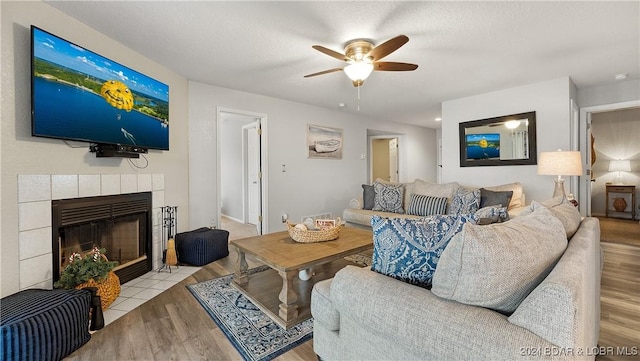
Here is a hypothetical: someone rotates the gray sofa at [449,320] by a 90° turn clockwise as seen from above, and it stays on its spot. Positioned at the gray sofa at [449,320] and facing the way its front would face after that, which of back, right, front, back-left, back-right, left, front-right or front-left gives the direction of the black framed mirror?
front

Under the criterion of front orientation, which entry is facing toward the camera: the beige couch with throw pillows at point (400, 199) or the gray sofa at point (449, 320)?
the beige couch with throw pillows

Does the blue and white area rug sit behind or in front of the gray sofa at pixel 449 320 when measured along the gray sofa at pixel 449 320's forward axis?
in front

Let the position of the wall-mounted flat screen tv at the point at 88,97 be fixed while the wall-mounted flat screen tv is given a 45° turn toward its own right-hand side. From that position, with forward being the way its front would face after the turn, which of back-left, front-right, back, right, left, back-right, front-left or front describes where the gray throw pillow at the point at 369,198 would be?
left

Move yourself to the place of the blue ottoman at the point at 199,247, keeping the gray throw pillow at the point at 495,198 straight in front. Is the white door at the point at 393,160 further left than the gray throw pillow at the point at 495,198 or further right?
left

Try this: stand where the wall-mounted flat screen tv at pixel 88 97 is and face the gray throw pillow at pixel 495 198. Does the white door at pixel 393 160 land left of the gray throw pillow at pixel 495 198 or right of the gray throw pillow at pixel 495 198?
left

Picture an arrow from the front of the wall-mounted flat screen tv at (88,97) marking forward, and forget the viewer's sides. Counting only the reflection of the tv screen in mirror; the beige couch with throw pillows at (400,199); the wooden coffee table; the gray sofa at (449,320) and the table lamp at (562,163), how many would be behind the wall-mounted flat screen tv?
0

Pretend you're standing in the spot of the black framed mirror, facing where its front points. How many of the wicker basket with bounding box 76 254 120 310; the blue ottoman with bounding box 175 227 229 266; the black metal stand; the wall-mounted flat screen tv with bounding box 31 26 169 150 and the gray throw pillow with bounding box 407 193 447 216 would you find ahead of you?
5

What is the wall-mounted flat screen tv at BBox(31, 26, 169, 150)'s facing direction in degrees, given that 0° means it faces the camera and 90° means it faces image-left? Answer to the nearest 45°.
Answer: approximately 315°

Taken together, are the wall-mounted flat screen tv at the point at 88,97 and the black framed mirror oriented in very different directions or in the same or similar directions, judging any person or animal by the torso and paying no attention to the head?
very different directions

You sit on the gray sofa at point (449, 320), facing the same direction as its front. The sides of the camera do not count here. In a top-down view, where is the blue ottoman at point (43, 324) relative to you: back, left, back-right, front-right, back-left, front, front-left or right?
front

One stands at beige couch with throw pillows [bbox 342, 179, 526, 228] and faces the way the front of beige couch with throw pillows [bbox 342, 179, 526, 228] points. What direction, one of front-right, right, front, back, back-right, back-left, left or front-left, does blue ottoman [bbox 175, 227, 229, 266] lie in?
front-right

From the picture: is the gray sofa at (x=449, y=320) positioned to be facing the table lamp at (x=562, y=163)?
no

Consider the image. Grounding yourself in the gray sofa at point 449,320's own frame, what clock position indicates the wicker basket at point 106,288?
The wicker basket is roughly at 12 o'clock from the gray sofa.

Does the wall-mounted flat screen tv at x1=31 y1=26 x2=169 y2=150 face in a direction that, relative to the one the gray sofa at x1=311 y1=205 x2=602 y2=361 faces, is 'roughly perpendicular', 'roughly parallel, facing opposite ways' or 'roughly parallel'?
roughly parallel, facing opposite ways

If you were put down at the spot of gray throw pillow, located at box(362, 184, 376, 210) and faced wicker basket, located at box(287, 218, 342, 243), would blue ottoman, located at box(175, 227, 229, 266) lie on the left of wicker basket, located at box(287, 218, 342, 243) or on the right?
right

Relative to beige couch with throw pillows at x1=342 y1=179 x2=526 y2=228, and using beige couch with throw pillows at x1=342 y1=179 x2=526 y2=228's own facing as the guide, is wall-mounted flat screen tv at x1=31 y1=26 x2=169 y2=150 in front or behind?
in front

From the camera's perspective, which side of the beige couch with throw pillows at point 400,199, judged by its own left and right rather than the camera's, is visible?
front
